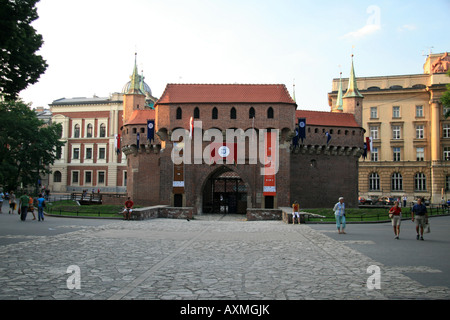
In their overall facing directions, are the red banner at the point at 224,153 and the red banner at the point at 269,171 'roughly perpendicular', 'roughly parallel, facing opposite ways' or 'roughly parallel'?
roughly parallel

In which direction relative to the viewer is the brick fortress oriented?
toward the camera

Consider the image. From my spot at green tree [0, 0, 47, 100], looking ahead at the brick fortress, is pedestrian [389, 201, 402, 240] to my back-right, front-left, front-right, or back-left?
front-right

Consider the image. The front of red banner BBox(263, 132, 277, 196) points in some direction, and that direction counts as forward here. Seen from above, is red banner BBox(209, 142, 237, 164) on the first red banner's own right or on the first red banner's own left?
on the first red banner's own right

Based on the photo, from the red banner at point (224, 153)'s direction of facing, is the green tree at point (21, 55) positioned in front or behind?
in front

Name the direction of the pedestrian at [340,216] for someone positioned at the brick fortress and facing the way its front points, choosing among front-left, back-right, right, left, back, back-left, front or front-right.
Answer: front

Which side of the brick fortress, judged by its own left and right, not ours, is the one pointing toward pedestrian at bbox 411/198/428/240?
front

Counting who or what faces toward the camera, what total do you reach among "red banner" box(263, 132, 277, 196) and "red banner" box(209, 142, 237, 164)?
2

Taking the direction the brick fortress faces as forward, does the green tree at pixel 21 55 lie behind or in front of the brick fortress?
in front

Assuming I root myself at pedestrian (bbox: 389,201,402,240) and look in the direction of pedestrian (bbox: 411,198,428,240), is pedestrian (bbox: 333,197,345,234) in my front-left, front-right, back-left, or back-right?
back-left

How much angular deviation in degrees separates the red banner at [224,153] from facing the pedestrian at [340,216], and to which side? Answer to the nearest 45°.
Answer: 0° — it already faces them

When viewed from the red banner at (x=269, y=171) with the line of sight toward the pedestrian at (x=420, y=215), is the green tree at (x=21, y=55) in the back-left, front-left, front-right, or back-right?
front-right

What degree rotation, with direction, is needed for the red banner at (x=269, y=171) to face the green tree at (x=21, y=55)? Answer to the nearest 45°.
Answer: approximately 45° to its right

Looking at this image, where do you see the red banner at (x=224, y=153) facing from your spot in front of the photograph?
facing the viewer
